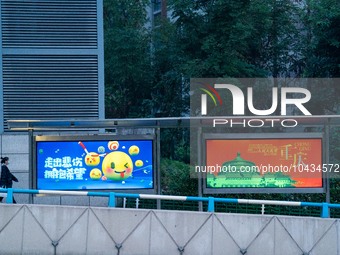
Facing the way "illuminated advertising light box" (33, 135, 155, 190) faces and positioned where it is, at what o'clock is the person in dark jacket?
The person in dark jacket is roughly at 4 o'clock from the illuminated advertising light box.

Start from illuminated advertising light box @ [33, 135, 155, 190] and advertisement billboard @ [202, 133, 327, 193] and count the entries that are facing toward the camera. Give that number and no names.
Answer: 2

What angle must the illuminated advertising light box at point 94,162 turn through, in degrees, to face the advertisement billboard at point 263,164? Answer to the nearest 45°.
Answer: approximately 90° to its left

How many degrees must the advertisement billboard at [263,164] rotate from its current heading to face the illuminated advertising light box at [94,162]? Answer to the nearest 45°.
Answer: approximately 90° to its right

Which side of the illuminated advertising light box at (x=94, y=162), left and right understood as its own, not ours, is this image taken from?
front

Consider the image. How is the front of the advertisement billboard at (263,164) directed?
toward the camera

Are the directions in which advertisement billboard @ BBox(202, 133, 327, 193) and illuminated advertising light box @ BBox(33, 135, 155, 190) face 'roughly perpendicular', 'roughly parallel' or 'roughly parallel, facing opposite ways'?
roughly parallel

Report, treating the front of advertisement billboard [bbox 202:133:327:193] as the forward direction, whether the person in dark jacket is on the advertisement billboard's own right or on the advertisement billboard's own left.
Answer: on the advertisement billboard's own right
